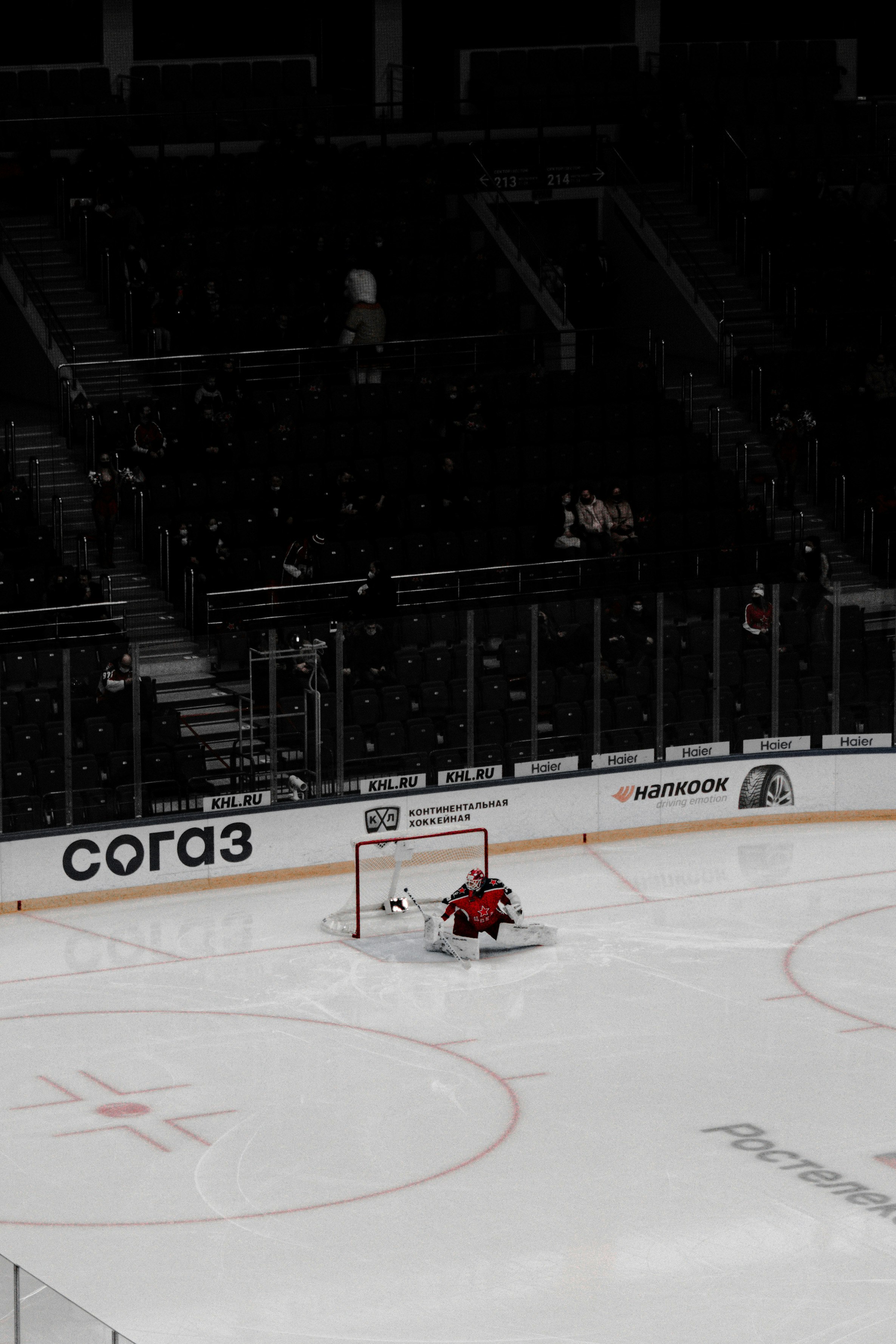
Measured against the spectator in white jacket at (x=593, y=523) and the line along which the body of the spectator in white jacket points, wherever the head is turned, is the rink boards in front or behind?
in front

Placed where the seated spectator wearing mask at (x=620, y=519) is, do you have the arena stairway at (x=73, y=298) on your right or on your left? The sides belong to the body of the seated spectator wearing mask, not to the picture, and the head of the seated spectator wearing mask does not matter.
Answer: on your right

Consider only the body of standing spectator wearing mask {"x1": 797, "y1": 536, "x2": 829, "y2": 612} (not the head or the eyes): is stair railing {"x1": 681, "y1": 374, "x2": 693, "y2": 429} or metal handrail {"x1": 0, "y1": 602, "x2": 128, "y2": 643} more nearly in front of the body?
the metal handrail

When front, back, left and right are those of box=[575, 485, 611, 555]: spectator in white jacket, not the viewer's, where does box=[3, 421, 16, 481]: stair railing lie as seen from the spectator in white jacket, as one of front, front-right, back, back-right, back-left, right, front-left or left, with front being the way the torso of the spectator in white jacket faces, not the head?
right

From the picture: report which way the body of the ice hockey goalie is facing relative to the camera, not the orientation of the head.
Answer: toward the camera

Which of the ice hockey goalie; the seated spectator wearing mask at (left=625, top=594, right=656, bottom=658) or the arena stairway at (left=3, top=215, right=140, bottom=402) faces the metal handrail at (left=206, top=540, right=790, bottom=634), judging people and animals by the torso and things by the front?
the arena stairway

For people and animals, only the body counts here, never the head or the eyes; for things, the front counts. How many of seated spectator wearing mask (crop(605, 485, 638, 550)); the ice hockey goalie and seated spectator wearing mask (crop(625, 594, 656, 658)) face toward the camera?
3

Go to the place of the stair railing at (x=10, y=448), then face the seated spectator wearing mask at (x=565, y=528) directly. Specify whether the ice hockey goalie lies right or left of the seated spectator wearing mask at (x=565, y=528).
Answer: right

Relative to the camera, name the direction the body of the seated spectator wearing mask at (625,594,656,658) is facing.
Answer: toward the camera

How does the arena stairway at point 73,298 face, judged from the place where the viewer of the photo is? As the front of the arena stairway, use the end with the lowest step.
facing the viewer and to the right of the viewer

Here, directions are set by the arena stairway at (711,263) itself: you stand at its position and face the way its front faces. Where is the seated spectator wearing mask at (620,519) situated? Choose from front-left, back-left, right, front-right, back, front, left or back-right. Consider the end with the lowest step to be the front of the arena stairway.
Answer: front-right
